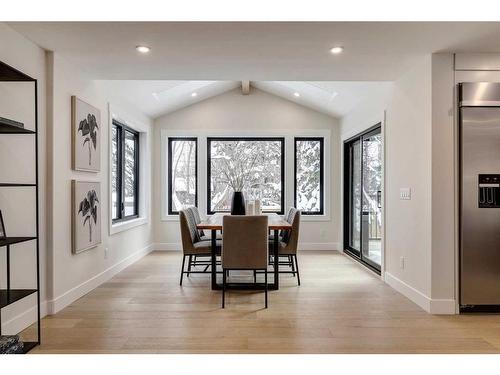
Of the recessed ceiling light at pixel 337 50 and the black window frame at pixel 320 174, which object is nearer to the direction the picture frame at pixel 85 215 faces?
the recessed ceiling light

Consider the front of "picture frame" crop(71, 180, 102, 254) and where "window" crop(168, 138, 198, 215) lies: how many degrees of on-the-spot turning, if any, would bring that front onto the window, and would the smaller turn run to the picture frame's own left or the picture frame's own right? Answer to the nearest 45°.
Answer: approximately 90° to the picture frame's own left

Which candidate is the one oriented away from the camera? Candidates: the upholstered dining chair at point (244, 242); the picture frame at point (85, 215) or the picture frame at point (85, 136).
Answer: the upholstered dining chair

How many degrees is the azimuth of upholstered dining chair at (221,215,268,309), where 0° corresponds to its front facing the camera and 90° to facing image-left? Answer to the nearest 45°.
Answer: approximately 180°

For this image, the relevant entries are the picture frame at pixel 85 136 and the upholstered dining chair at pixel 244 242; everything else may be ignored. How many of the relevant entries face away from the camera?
1

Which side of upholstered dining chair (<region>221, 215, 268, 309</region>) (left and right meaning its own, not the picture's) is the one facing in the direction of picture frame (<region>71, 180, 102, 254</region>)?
left

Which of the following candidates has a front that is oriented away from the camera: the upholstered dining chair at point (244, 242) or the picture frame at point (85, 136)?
the upholstered dining chair

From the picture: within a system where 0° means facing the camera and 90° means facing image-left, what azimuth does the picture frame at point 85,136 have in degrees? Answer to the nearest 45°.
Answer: approximately 315°

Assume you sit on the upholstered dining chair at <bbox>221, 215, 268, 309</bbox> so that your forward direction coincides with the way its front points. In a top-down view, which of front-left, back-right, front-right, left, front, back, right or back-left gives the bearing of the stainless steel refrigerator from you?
right

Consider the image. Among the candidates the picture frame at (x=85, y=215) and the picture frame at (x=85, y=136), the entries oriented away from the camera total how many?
0

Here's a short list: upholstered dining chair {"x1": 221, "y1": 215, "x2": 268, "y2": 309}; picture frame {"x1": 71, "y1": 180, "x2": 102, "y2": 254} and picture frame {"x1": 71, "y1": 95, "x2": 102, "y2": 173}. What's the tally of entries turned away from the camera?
1

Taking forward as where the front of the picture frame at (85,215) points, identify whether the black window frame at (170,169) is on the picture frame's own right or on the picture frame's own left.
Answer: on the picture frame's own left
